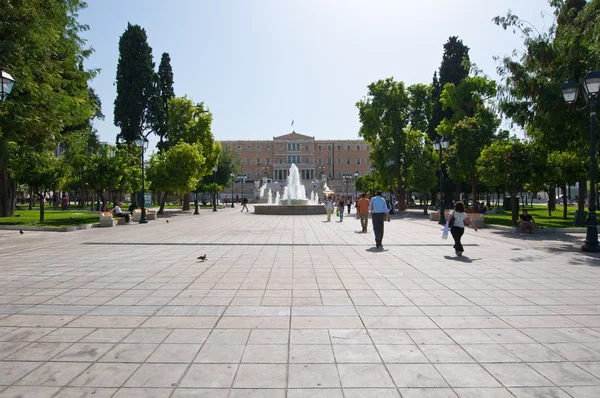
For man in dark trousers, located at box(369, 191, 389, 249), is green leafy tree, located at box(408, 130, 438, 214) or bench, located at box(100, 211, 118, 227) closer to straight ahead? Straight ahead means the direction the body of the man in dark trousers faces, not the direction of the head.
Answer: the green leafy tree

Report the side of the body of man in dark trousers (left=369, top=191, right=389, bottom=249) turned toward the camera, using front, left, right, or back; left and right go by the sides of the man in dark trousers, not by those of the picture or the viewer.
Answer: back

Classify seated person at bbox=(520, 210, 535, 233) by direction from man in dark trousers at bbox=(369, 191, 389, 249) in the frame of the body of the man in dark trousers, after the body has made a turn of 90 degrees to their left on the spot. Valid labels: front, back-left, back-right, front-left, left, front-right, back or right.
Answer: back-right

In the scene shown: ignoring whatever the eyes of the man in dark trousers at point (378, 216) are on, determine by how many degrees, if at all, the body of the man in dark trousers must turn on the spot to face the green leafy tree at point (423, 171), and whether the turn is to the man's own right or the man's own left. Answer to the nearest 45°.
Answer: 0° — they already face it

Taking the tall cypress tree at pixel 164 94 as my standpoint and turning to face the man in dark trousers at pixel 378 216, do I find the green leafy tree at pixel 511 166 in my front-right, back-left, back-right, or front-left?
front-left

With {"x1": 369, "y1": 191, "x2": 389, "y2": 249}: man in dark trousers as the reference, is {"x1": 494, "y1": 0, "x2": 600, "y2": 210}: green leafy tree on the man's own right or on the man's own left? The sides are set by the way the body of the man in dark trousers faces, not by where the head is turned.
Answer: on the man's own right

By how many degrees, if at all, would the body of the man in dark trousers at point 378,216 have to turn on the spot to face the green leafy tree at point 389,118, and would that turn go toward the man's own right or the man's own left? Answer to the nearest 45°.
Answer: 0° — they already face it

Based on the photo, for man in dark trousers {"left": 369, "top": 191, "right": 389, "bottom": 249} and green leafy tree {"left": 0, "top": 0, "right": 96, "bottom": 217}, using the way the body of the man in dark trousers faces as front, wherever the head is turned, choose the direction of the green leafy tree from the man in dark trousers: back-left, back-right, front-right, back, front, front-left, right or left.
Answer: left

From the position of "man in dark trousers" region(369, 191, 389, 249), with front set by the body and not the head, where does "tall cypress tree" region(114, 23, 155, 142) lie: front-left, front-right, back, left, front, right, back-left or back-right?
front-left

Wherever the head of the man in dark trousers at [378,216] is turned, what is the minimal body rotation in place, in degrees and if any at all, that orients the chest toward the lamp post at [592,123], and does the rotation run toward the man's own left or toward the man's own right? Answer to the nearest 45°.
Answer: approximately 90° to the man's own right

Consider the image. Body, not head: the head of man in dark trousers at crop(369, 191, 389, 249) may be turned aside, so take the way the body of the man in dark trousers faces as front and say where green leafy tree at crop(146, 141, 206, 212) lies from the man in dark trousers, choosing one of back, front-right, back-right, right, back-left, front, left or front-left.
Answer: front-left
